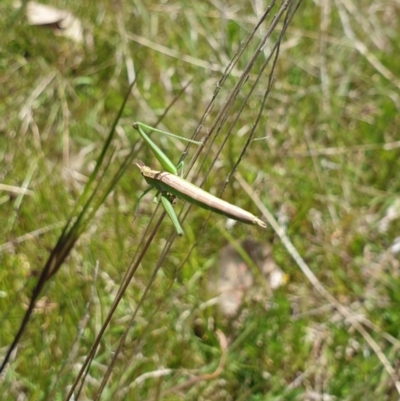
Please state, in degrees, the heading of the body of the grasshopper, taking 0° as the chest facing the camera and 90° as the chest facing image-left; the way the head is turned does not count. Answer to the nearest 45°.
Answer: approximately 135°
